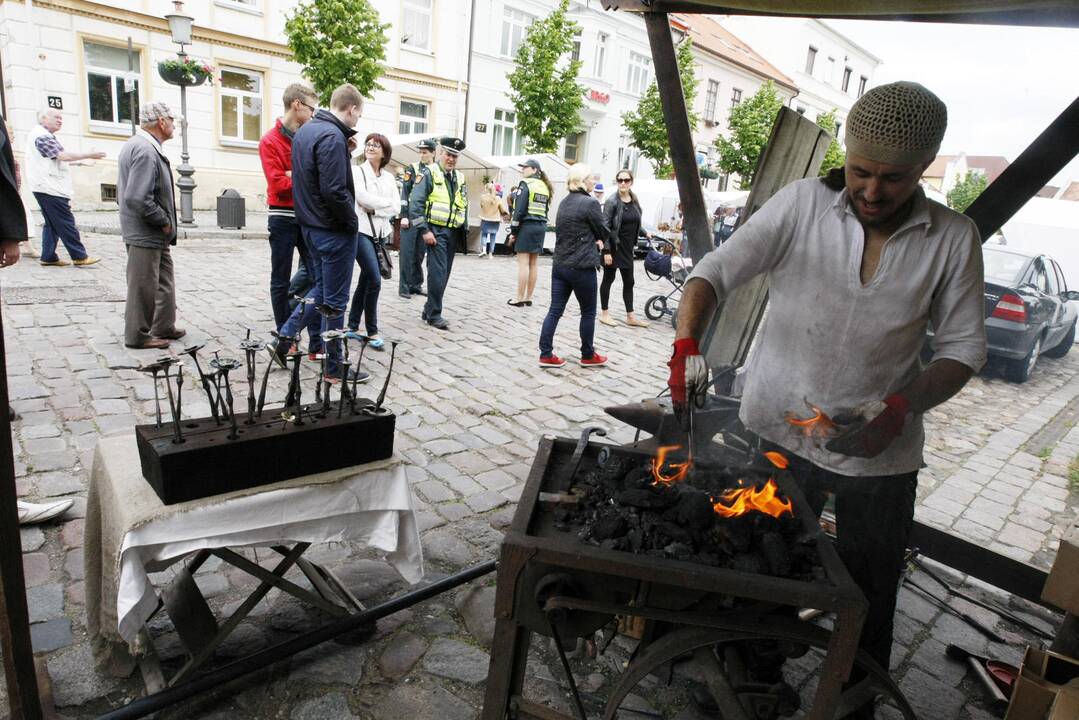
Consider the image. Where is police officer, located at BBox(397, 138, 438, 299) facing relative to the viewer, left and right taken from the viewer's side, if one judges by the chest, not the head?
facing the viewer and to the right of the viewer

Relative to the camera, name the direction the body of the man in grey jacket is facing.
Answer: to the viewer's right

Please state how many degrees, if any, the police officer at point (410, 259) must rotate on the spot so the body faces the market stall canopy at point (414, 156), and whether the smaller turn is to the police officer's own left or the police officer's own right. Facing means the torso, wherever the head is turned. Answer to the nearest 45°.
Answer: approximately 135° to the police officer's own left

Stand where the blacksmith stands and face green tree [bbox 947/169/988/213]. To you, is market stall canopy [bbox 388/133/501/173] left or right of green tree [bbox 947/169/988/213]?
left

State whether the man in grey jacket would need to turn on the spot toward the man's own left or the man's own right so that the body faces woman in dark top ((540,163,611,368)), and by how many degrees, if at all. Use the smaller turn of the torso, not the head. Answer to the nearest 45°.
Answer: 0° — they already face them

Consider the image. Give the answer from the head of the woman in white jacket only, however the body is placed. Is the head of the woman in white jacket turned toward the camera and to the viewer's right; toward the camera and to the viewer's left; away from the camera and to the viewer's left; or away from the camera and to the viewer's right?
toward the camera and to the viewer's left

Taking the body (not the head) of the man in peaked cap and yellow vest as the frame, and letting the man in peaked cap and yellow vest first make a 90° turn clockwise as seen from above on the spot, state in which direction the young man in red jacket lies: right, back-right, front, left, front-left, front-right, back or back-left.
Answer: front

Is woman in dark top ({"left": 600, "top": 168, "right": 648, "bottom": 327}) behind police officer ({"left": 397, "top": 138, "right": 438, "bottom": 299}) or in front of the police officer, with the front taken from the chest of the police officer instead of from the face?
in front

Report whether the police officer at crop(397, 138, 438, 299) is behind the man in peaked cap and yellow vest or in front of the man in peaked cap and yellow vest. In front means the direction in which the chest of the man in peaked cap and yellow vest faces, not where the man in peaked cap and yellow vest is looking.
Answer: behind

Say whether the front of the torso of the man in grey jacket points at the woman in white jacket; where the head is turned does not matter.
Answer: yes
